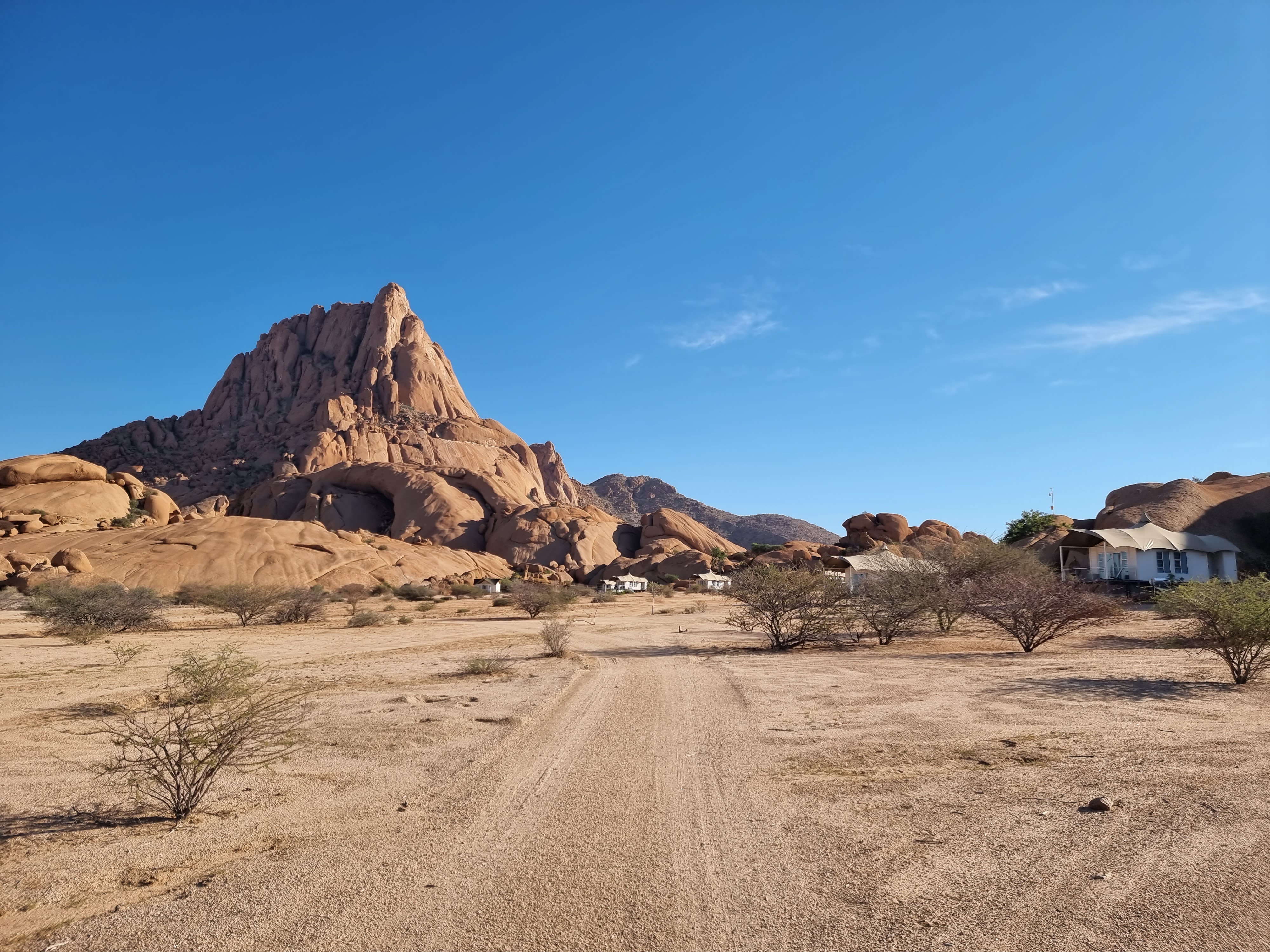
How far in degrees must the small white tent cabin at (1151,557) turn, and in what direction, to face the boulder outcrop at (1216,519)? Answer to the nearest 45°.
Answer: approximately 135° to its right

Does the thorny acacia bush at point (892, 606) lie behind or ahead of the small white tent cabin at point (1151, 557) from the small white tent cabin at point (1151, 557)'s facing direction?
ahead

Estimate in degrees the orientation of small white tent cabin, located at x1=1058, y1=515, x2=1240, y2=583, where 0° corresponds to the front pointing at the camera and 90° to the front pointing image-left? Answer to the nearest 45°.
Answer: approximately 45°

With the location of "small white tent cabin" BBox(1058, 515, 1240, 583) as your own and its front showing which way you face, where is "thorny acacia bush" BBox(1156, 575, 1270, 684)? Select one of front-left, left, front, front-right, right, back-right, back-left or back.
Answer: front-left

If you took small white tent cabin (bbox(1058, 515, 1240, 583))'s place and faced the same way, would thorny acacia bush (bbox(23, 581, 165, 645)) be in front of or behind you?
in front

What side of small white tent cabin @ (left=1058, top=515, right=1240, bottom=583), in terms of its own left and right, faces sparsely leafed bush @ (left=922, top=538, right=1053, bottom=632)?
front

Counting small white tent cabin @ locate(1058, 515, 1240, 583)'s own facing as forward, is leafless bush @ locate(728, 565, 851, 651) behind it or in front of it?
in front

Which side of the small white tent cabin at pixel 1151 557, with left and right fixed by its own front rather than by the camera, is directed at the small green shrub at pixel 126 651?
front

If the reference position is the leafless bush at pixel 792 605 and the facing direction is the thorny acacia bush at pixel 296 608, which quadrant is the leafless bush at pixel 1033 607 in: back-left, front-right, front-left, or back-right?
back-right
